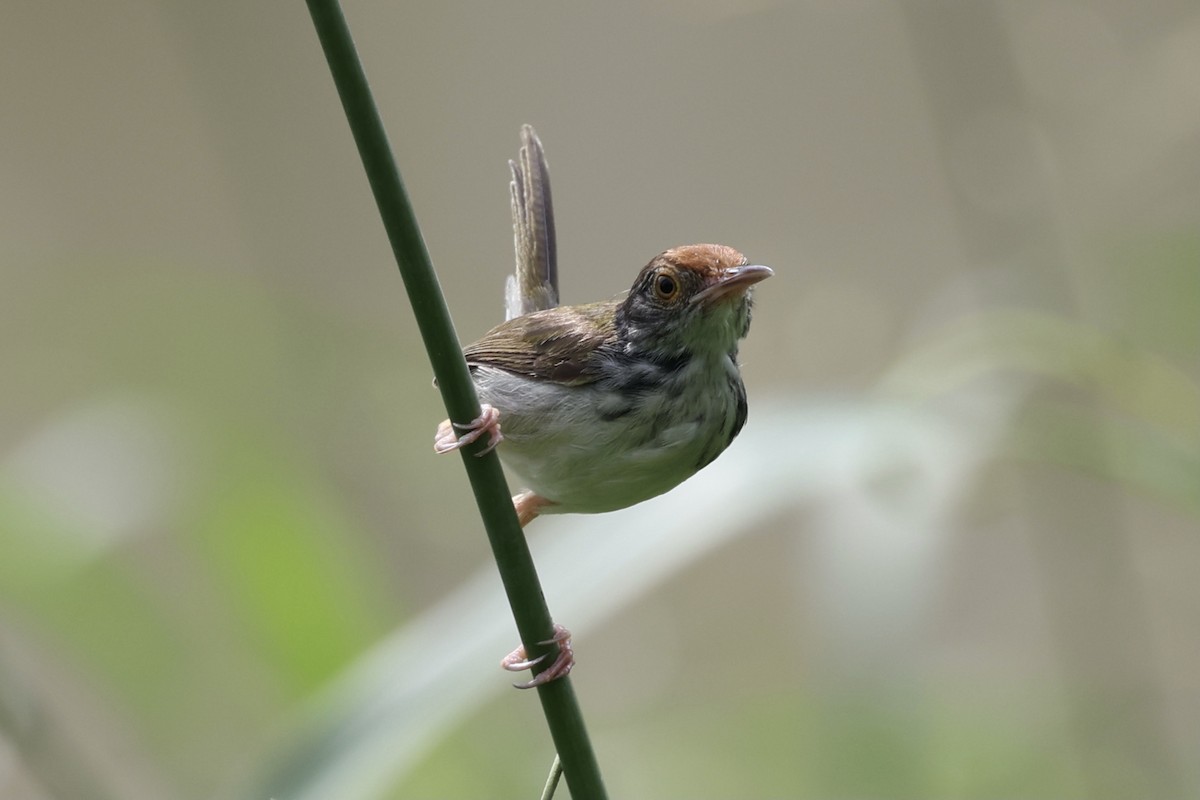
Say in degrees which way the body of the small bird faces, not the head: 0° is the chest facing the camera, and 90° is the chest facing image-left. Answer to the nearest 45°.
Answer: approximately 315°
